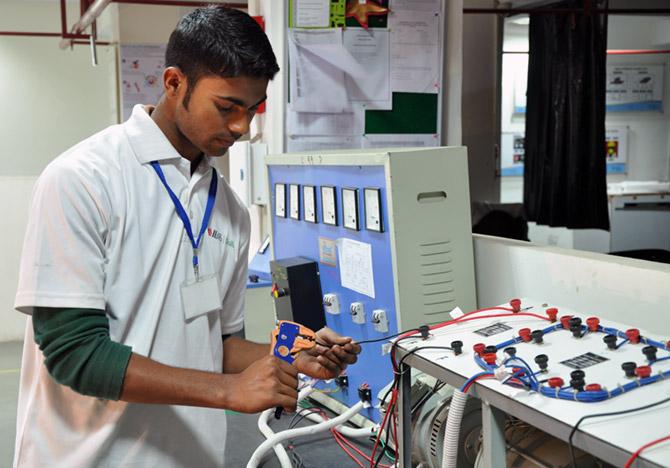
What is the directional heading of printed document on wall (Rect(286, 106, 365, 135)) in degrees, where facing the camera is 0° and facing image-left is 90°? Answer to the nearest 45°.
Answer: approximately 0°

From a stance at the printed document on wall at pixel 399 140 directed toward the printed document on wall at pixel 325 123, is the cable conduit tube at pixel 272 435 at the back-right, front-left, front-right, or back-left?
front-left

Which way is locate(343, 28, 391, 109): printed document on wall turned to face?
toward the camera

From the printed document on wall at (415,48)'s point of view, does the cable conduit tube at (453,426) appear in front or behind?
in front

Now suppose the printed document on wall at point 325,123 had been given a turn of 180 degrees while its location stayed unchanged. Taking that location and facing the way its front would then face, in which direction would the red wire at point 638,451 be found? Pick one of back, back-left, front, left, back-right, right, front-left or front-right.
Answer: back

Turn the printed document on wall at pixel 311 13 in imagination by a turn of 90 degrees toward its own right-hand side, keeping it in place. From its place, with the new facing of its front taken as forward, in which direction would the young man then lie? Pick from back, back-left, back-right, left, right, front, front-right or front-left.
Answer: left

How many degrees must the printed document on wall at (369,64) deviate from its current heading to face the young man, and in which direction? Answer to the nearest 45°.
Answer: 0° — it already faces them

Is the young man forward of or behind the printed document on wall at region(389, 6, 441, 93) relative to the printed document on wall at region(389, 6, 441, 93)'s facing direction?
forward

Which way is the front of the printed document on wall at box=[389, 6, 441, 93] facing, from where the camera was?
facing the viewer
